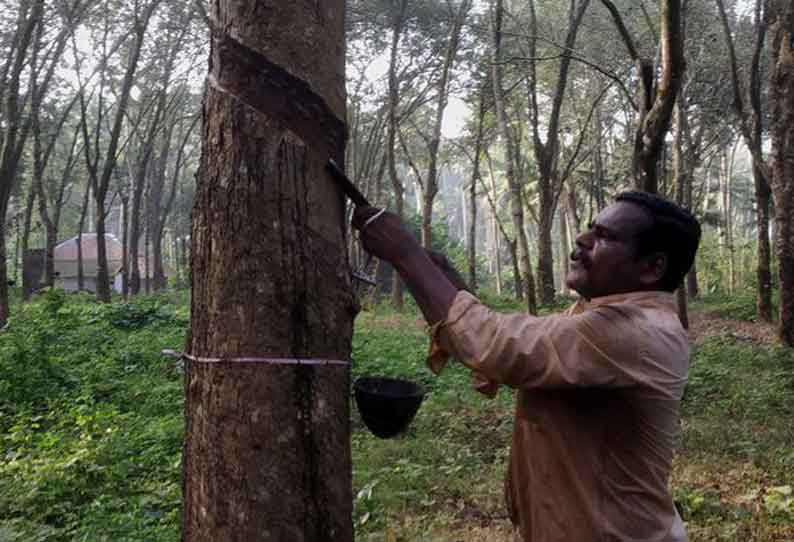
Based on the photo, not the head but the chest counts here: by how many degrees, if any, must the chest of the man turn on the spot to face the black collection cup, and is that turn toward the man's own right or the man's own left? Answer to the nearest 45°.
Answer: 0° — they already face it

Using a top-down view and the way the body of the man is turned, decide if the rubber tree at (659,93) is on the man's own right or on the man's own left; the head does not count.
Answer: on the man's own right

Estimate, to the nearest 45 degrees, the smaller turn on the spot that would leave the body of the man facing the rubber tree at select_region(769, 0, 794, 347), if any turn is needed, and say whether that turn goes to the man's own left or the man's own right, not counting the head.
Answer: approximately 90° to the man's own right

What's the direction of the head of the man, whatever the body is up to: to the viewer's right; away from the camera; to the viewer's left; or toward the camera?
to the viewer's left

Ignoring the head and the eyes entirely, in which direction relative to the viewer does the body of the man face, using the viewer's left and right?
facing to the left of the viewer

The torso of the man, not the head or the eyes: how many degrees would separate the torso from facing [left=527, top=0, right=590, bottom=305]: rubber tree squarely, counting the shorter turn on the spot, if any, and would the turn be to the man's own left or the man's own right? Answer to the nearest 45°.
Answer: approximately 90° to the man's own right

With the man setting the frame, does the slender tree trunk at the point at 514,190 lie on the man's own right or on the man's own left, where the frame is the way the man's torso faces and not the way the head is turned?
on the man's own right

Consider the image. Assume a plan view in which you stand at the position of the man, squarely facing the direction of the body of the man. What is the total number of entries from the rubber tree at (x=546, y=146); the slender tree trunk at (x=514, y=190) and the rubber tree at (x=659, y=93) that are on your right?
3
